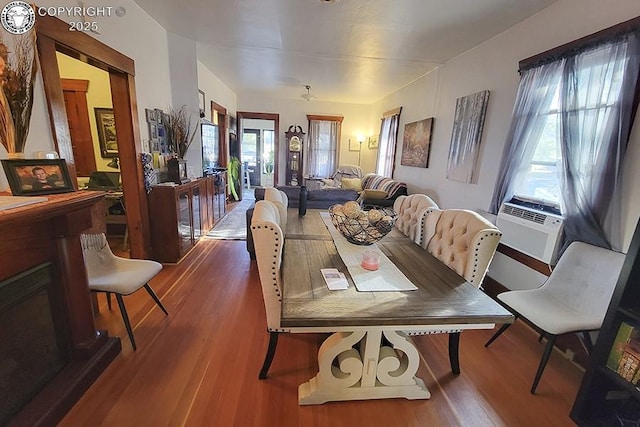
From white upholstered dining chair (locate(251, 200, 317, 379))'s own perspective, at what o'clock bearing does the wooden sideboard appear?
The wooden sideboard is roughly at 8 o'clock from the white upholstered dining chair.

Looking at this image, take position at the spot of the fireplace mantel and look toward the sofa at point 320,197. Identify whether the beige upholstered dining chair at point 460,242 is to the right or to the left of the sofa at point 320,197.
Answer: right

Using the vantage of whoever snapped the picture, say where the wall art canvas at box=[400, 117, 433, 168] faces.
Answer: facing the viewer and to the left of the viewer

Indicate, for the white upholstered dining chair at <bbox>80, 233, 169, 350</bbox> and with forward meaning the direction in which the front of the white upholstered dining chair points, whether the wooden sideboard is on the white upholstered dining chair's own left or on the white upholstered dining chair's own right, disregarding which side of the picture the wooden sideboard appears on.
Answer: on the white upholstered dining chair's own left

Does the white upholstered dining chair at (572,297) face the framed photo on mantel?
yes

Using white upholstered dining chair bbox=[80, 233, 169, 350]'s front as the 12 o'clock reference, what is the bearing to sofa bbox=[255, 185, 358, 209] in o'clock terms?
The sofa is roughly at 10 o'clock from the white upholstered dining chair.

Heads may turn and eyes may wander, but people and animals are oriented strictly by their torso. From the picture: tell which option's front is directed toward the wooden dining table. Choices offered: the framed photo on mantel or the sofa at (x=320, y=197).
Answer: the framed photo on mantel

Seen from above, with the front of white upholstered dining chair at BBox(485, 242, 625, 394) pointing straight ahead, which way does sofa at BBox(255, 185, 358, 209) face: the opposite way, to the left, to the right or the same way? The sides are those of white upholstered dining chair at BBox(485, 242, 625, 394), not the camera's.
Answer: to the right

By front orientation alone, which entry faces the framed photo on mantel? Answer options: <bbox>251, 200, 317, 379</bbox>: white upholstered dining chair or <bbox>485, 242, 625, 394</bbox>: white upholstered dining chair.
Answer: <bbox>485, 242, 625, 394</bbox>: white upholstered dining chair

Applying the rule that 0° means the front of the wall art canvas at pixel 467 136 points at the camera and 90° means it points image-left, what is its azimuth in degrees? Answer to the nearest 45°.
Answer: approximately 45°

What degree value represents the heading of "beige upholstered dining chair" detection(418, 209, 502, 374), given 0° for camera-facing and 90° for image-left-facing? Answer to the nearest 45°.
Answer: approximately 45°

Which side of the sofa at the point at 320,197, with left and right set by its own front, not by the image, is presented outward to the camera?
back

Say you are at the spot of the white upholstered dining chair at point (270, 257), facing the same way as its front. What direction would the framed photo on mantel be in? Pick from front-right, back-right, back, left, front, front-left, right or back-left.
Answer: back

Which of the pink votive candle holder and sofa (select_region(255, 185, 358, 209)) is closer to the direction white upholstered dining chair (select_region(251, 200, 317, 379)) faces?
the pink votive candle holder

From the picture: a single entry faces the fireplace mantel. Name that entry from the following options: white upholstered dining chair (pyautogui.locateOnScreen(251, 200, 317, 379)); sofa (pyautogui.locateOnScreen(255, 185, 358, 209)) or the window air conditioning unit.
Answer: the window air conditioning unit
